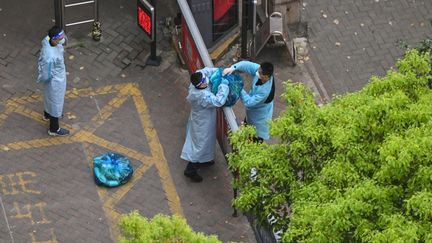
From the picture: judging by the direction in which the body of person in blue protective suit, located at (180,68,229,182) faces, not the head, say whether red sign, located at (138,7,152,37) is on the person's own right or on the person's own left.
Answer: on the person's own left

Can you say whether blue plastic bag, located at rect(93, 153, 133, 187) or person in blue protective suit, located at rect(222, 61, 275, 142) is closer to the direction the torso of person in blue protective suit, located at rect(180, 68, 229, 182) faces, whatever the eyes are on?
the person in blue protective suit

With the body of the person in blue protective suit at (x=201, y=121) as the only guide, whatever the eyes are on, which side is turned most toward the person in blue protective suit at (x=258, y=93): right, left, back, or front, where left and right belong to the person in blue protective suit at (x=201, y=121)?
front

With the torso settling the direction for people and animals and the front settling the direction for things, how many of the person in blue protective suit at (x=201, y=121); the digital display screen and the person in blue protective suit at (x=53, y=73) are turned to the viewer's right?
2

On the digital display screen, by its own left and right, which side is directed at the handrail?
left

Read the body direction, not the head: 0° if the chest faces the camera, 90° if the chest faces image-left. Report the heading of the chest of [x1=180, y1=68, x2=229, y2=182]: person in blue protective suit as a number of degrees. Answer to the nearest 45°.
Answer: approximately 270°

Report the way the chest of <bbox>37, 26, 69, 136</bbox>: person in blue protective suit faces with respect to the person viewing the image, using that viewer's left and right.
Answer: facing to the right of the viewer

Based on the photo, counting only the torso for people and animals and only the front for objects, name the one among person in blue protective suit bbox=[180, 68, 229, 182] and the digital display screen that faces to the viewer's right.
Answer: the person in blue protective suit

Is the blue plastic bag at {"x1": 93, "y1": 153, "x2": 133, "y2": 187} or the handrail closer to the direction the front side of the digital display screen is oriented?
the blue plastic bag

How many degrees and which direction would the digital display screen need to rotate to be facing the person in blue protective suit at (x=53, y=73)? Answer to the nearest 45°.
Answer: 0° — it already faces them

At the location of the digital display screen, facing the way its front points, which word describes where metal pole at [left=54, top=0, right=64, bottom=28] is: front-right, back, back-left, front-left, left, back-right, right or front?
front-right
